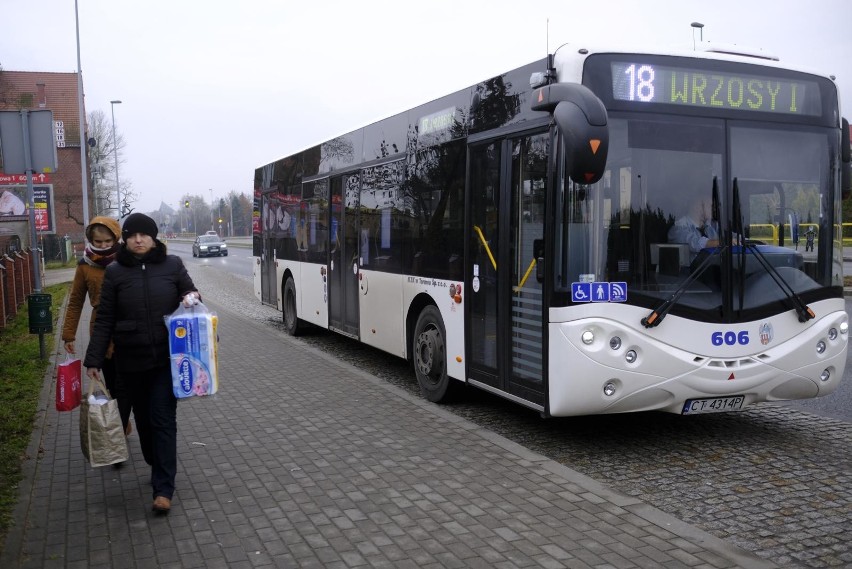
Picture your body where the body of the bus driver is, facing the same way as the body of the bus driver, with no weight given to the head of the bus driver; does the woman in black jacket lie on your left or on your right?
on your right

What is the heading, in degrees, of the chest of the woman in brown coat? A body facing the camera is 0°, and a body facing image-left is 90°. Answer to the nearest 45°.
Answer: approximately 0°

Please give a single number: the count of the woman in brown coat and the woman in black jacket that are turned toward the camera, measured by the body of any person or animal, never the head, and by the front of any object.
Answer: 2

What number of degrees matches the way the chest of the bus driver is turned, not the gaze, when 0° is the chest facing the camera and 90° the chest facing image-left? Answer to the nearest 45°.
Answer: approximately 315°

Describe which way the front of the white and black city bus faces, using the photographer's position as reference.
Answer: facing the viewer and to the right of the viewer

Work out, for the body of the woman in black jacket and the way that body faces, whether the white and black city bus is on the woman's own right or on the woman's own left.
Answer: on the woman's own left

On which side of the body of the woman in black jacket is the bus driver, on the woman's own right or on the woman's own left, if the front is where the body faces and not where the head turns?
on the woman's own left

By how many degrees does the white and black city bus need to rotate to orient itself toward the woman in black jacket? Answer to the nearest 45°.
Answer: approximately 90° to its right

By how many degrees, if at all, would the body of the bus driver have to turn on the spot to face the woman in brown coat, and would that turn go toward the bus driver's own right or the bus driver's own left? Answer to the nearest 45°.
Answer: approximately 135° to the bus driver's own right
